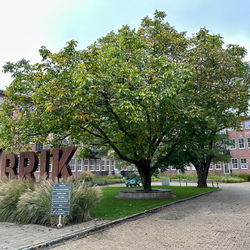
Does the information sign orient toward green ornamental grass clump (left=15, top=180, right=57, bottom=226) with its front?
no

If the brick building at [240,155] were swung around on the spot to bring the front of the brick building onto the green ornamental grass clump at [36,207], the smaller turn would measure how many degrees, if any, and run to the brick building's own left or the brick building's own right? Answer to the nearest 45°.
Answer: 0° — it already faces it

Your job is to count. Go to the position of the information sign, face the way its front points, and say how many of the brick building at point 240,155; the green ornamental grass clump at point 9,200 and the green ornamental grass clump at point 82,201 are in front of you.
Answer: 0

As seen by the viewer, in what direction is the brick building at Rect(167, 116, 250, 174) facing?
toward the camera

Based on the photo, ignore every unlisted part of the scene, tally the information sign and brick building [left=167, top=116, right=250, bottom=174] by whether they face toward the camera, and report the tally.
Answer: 2

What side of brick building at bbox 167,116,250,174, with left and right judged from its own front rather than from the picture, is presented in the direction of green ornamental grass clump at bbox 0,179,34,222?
front

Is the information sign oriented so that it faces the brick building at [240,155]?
no

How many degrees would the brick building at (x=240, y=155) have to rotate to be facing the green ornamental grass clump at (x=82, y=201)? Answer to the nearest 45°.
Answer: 0° — it already faces it

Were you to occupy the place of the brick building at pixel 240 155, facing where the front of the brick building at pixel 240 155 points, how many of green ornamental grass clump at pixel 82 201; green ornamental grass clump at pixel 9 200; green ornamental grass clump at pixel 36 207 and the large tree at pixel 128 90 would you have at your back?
0

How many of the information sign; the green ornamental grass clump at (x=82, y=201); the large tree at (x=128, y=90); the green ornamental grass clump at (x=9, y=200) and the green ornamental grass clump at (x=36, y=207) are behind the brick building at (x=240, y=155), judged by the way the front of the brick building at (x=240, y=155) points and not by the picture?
0

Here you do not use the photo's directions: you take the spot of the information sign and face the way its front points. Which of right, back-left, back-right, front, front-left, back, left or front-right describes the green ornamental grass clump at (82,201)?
back-left
